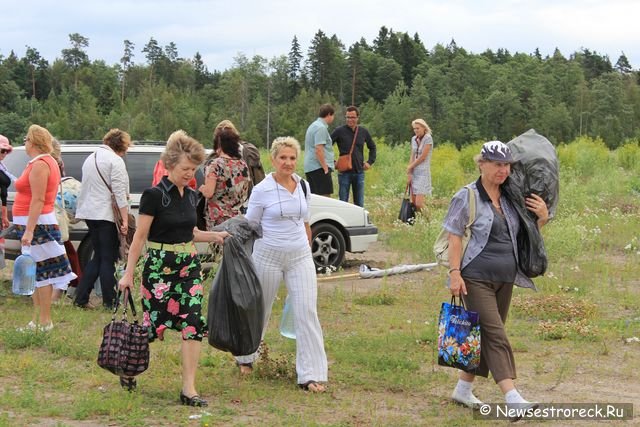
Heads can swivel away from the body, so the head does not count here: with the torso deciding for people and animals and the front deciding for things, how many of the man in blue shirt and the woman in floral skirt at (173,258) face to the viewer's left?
0

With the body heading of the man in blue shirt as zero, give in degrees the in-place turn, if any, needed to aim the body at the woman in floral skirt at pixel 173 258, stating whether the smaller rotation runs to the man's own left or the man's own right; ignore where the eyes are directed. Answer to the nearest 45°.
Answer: approximately 90° to the man's own right
